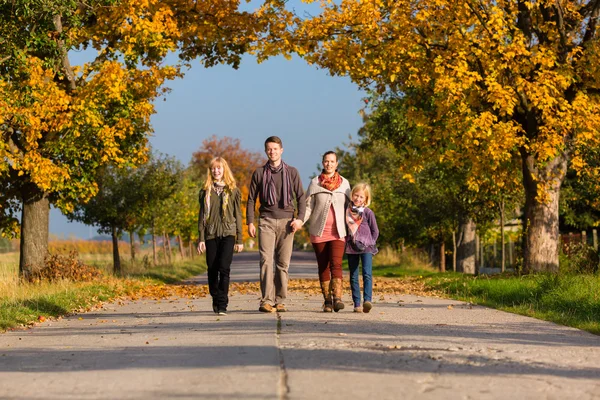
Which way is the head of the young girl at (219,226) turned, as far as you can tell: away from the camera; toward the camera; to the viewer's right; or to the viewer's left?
toward the camera

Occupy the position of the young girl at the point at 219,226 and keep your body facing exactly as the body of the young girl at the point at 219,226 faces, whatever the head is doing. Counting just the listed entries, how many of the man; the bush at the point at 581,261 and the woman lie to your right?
0

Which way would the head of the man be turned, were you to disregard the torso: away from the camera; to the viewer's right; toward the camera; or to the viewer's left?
toward the camera

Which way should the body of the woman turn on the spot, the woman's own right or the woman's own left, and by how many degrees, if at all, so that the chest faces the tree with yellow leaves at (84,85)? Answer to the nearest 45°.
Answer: approximately 135° to the woman's own right

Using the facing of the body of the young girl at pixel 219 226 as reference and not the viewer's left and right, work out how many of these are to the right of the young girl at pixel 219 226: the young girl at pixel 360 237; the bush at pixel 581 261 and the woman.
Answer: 0

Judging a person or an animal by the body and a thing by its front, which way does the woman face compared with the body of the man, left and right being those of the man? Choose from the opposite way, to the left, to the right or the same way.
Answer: the same way

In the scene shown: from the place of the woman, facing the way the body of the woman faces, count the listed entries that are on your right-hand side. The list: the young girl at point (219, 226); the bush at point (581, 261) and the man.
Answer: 2

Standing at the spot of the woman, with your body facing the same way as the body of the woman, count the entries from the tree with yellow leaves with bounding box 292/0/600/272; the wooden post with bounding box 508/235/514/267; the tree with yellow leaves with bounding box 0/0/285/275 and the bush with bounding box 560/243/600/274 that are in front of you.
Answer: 0

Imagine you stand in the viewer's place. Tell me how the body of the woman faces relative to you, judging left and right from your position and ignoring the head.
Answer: facing the viewer

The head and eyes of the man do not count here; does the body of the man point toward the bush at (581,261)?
no

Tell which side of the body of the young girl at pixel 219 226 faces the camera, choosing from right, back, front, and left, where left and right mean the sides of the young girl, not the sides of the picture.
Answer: front

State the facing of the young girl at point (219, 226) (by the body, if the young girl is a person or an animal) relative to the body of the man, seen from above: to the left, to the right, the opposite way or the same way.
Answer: the same way

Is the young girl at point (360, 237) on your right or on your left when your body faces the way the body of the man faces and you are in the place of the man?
on your left
